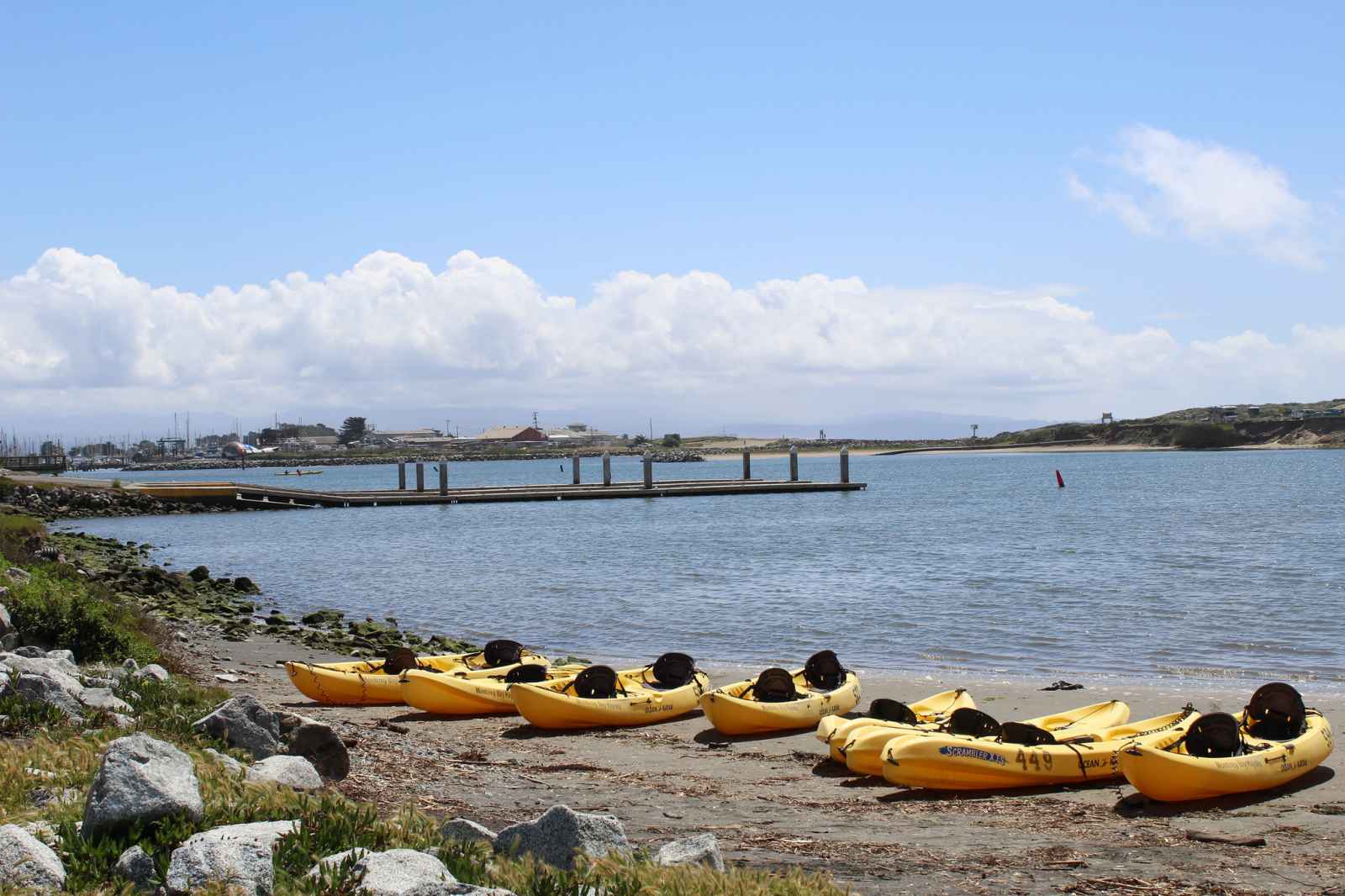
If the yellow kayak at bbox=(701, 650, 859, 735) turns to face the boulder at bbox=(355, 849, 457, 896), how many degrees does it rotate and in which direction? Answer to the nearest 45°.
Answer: approximately 45° to its left

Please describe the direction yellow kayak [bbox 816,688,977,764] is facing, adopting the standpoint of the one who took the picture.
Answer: facing away from the viewer and to the right of the viewer

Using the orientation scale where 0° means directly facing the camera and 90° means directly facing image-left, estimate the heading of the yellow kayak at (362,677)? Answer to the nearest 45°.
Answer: approximately 45°

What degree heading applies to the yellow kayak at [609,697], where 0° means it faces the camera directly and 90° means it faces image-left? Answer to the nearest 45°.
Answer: approximately 45°

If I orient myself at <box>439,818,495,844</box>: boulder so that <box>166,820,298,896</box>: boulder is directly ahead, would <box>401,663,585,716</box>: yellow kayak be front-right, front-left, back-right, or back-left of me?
back-right
